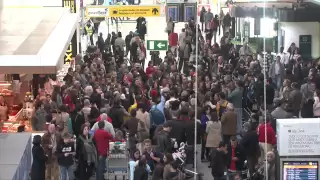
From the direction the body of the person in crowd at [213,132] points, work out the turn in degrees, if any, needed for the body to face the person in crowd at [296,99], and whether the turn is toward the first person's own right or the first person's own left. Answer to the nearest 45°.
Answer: approximately 45° to the first person's own right

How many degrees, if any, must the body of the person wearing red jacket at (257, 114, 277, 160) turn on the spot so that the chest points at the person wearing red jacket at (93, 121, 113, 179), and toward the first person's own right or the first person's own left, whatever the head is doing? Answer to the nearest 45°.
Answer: approximately 90° to the first person's own left

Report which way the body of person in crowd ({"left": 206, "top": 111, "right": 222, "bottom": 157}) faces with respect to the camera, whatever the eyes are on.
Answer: away from the camera

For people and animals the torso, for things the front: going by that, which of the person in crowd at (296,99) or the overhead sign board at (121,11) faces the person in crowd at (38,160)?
the overhead sign board

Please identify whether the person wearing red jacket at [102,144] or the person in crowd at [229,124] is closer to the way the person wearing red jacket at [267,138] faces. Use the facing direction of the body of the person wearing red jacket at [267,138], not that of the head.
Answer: the person in crowd

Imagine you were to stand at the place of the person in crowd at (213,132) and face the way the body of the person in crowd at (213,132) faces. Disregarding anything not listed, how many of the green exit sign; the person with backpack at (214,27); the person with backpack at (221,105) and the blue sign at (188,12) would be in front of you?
4

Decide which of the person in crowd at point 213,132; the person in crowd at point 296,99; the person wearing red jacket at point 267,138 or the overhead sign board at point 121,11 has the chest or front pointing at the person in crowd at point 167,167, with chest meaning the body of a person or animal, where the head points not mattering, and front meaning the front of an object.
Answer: the overhead sign board

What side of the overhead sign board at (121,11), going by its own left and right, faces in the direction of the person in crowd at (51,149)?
front
